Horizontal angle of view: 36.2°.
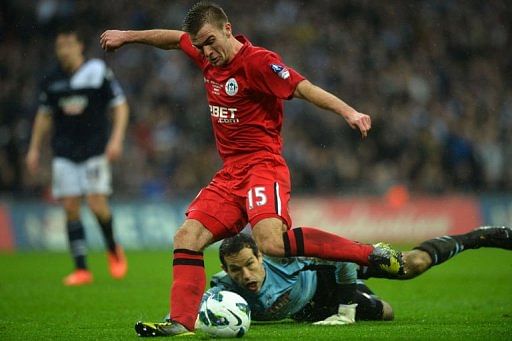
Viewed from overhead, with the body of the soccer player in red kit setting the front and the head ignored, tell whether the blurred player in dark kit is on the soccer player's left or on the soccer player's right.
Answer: on the soccer player's right

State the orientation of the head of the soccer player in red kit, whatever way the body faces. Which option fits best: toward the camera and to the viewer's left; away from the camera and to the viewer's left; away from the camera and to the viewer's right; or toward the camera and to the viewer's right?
toward the camera and to the viewer's left

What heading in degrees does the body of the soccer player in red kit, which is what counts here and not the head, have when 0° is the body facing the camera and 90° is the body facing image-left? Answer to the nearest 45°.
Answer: approximately 45°
